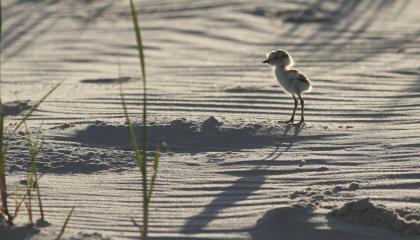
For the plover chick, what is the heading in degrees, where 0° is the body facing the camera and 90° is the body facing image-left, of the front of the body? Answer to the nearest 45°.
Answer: approximately 90°
